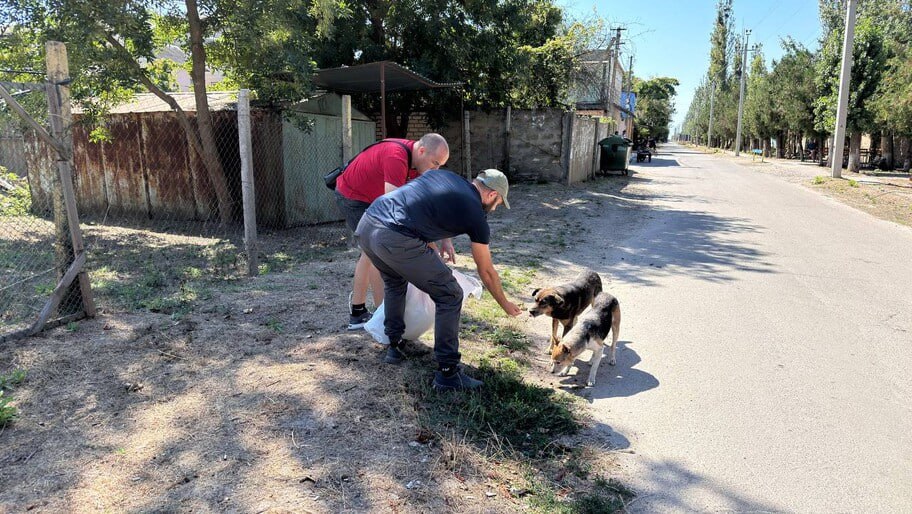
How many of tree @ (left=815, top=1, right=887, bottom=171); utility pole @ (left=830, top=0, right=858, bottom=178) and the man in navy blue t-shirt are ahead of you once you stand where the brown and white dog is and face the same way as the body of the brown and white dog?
1

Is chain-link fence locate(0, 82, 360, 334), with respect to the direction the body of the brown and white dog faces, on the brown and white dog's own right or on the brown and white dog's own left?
on the brown and white dog's own right

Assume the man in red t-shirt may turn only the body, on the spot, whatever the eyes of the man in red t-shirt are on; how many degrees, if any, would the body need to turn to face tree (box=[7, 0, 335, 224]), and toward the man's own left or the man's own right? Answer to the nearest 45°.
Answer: approximately 135° to the man's own left

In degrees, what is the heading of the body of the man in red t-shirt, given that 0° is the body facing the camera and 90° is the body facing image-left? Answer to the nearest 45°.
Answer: approximately 270°

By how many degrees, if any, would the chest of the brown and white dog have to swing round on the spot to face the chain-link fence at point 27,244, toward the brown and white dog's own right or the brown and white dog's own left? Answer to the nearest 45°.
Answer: approximately 45° to the brown and white dog's own right

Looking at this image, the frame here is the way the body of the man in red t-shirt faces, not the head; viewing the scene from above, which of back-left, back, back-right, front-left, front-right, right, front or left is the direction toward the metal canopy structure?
left

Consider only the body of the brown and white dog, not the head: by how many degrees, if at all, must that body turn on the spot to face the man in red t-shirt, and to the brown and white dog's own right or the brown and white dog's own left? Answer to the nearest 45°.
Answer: approximately 45° to the brown and white dog's own right

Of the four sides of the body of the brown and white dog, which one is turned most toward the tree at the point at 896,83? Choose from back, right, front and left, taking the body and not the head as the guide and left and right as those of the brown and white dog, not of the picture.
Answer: back

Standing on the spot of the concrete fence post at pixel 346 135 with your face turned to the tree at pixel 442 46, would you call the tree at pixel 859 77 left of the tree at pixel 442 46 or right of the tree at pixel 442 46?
right

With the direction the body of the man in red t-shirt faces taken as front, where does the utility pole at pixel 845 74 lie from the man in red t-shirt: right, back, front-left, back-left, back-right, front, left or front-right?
front-left

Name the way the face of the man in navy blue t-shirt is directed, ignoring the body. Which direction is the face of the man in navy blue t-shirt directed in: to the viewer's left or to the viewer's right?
to the viewer's right

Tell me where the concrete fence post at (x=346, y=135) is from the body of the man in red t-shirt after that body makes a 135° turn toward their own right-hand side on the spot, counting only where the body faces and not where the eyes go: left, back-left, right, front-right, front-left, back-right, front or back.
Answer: back-right
